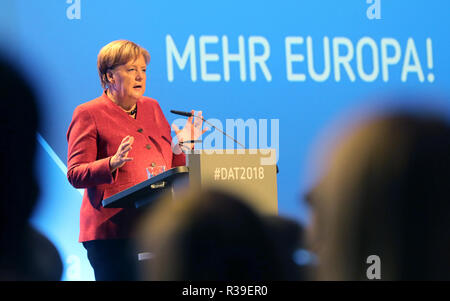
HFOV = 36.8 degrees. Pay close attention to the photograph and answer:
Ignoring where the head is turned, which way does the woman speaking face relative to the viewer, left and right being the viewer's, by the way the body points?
facing the viewer and to the right of the viewer

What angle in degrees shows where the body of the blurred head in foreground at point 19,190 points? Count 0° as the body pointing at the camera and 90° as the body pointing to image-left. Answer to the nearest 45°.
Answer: approximately 180°

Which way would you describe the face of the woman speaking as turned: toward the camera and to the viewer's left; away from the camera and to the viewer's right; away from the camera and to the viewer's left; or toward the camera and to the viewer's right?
toward the camera and to the viewer's right

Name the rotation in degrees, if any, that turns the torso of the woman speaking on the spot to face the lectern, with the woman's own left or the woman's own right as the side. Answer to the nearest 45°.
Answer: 0° — they already face it

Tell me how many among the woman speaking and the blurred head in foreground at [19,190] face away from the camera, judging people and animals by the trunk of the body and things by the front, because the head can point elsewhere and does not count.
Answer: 1

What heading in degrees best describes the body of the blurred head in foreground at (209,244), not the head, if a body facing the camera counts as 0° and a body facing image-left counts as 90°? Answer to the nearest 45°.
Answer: approximately 135°

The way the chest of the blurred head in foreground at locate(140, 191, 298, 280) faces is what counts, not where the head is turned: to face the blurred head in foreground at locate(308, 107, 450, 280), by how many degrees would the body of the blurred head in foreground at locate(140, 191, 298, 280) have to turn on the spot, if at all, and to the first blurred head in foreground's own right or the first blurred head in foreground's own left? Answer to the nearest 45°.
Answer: approximately 135° to the first blurred head in foreground's own right

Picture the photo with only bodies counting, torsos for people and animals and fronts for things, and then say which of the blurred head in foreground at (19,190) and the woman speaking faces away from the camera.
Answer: the blurred head in foreground

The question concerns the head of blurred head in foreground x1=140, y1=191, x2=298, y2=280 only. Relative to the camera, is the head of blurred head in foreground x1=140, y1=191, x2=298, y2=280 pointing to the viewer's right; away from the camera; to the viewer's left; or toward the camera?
away from the camera
